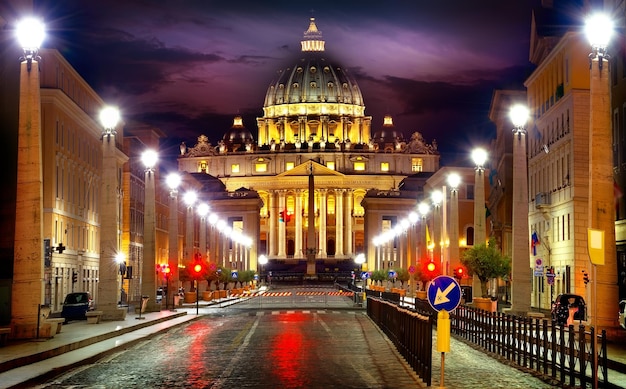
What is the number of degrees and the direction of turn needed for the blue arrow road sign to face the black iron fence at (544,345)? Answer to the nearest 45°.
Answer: approximately 135° to its left

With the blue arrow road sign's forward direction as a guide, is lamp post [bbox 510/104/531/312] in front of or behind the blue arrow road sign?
behind

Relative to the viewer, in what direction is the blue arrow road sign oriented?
toward the camera

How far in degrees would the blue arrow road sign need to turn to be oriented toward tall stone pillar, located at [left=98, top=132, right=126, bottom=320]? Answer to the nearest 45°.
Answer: approximately 135° to its right

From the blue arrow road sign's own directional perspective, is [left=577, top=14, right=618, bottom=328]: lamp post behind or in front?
behind

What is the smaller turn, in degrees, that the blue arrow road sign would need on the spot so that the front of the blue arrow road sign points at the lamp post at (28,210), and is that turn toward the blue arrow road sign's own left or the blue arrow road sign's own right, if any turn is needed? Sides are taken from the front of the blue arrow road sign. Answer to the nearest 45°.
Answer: approximately 135° to the blue arrow road sign's own right

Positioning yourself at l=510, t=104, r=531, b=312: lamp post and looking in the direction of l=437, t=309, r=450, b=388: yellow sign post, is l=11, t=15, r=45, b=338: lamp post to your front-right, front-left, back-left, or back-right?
front-right

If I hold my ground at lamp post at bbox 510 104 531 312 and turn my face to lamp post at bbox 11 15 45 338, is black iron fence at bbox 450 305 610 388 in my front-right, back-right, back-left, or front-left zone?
front-left

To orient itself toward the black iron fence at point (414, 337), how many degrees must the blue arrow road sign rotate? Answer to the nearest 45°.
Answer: approximately 180°
